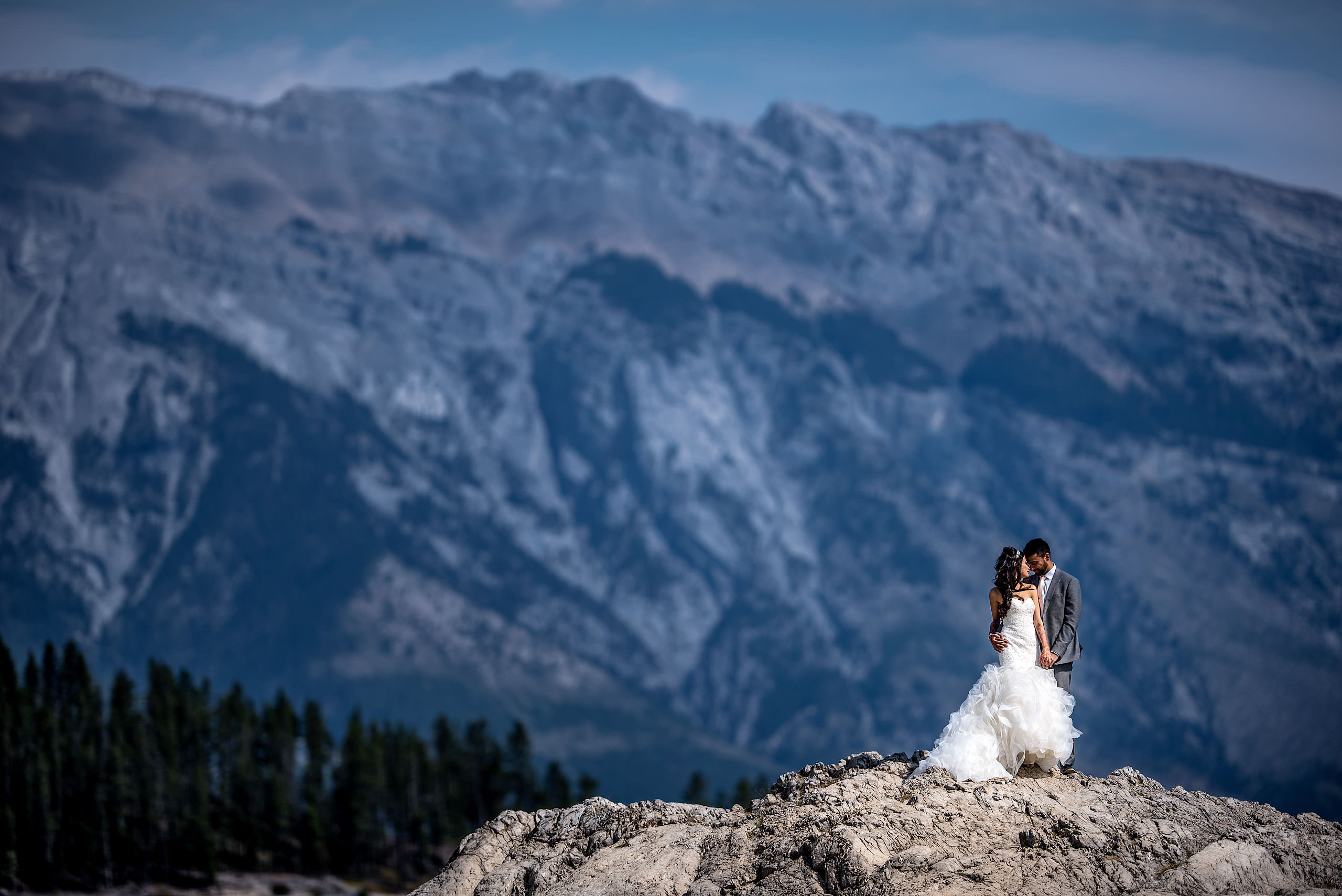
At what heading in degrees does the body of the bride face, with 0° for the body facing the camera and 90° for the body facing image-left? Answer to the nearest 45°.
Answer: approximately 315°

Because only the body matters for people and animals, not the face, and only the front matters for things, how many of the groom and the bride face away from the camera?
0
